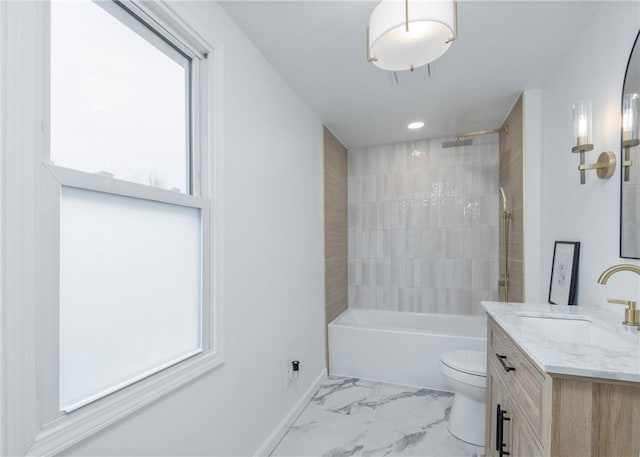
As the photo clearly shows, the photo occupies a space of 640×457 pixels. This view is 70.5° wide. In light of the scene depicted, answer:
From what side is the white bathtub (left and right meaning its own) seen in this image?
front

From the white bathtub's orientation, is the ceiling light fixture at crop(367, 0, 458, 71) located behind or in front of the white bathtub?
in front

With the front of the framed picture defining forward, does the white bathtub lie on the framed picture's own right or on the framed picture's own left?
on the framed picture's own right

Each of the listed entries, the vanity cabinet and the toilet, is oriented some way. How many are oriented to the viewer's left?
2

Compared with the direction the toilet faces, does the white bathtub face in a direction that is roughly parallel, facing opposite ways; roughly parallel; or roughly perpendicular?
roughly perpendicular

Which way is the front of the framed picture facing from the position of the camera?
facing the viewer and to the left of the viewer

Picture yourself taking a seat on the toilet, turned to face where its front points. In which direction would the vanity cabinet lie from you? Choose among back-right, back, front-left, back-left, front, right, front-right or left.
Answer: left

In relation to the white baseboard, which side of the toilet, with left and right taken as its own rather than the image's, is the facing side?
front

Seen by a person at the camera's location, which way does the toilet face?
facing to the left of the viewer

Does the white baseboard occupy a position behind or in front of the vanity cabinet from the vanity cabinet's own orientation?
in front
